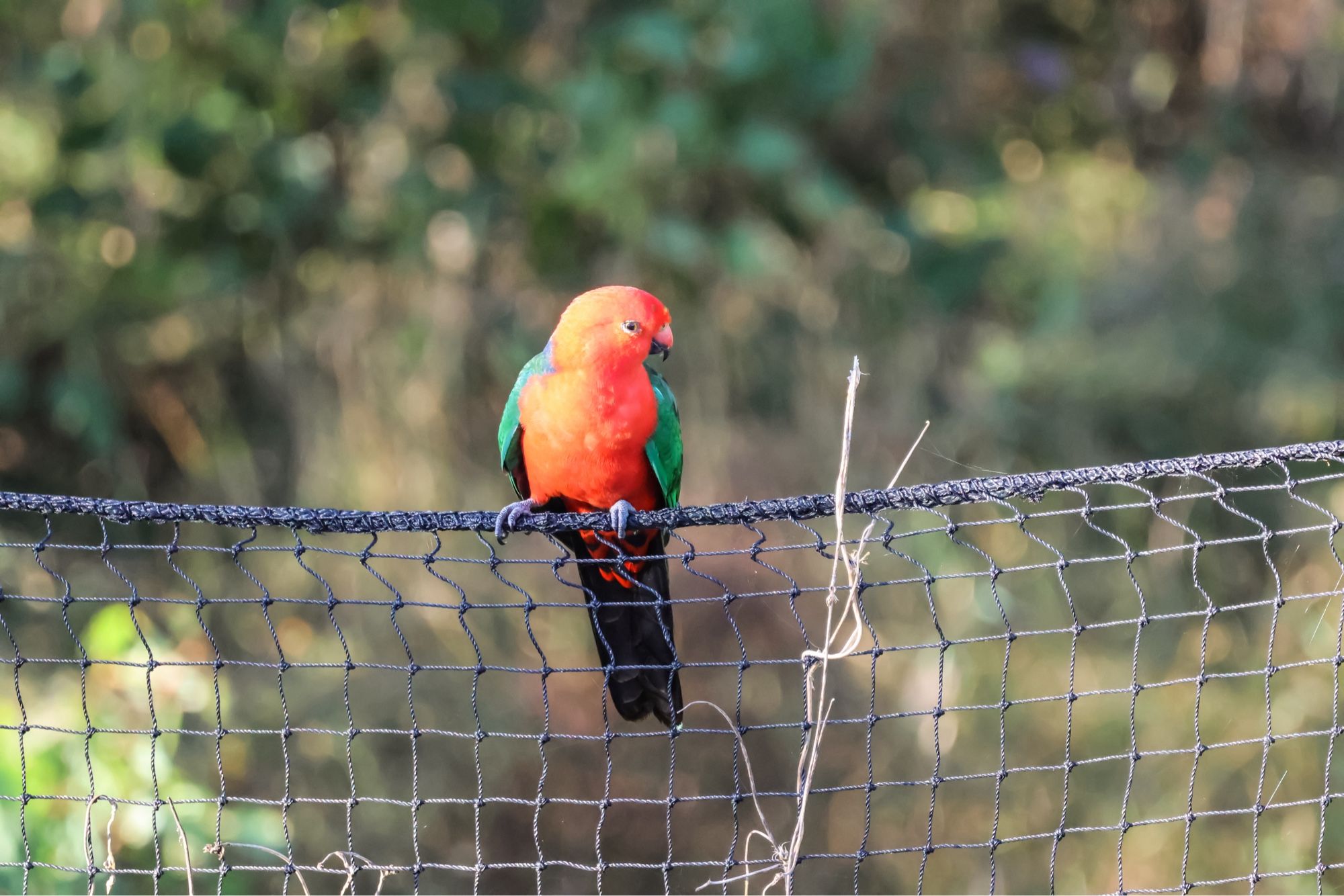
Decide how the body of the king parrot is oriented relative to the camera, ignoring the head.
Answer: toward the camera
